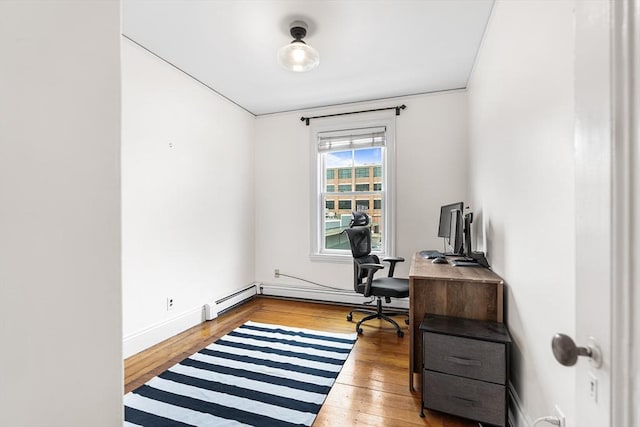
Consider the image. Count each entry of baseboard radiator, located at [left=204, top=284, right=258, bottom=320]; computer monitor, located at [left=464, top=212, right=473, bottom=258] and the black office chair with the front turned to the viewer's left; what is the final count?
1

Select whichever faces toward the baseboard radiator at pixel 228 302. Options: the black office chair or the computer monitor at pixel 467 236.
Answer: the computer monitor

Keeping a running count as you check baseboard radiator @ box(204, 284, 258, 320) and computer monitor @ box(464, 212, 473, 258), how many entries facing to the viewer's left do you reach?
1

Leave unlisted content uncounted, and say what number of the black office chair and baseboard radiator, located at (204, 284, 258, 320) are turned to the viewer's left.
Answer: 0

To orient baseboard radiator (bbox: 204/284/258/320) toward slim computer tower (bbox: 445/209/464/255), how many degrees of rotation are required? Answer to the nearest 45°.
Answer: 0° — it already faces it

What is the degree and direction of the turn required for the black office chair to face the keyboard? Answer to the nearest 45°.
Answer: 0° — it already faces it

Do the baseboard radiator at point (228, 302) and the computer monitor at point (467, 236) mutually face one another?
yes

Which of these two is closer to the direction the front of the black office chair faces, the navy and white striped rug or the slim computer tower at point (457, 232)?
the slim computer tower

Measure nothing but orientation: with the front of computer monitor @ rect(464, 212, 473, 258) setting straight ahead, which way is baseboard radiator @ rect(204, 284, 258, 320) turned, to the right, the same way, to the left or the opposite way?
the opposite way

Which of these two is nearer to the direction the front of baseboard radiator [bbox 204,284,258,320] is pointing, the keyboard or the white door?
the keyboard

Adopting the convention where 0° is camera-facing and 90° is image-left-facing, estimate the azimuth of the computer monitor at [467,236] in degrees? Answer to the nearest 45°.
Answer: approximately 90°
